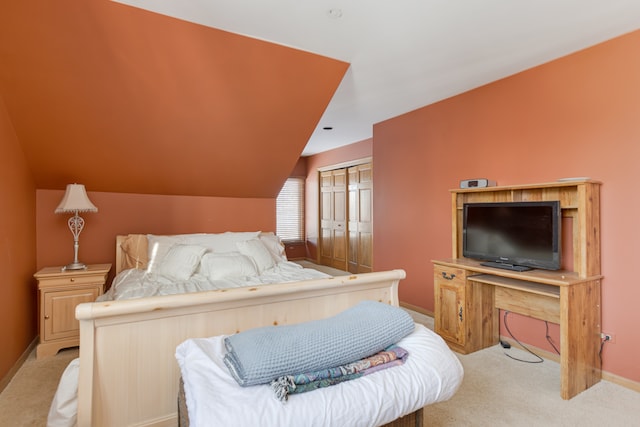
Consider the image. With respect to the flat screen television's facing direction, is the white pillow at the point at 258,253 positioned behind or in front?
in front

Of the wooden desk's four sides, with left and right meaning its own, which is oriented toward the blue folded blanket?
front

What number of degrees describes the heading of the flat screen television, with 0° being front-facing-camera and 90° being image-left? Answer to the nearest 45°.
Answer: approximately 45°

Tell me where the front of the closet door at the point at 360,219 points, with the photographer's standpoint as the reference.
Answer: facing the viewer and to the left of the viewer

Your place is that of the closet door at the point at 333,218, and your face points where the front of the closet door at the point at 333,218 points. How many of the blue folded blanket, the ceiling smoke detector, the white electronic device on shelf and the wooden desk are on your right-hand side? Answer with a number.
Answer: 0

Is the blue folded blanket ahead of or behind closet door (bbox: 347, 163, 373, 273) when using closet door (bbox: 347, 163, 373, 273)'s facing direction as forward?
ahead

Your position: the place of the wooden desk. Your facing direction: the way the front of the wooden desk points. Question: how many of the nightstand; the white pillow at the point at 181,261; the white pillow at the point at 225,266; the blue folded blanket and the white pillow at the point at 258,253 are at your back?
0

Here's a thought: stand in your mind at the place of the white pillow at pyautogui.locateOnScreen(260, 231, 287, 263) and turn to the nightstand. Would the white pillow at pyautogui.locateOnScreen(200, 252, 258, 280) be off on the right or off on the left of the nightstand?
left

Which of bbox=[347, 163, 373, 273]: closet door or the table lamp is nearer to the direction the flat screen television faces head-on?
the table lamp

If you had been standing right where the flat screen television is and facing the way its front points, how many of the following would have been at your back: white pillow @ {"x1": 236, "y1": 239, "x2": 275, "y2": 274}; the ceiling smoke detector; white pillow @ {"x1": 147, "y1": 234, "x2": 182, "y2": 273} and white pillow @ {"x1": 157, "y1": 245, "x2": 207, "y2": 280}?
0

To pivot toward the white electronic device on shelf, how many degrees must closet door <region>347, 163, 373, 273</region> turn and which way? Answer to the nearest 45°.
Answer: approximately 90° to its left

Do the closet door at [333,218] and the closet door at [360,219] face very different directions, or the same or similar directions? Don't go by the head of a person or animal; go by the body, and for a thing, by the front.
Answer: same or similar directions

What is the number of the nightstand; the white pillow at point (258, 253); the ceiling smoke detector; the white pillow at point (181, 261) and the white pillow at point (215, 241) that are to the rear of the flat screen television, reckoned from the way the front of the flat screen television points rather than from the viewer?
0

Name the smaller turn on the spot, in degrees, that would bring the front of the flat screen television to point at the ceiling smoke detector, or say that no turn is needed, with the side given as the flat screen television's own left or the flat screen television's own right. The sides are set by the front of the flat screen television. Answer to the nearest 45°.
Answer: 0° — it already faces it

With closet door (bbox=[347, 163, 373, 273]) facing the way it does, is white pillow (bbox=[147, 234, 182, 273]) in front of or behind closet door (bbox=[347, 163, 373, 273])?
in front

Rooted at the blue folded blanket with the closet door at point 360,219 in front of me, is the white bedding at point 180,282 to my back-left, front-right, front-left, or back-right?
front-left

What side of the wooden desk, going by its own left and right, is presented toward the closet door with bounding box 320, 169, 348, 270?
right
